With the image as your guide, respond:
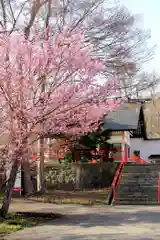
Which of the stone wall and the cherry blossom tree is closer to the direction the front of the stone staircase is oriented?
the cherry blossom tree

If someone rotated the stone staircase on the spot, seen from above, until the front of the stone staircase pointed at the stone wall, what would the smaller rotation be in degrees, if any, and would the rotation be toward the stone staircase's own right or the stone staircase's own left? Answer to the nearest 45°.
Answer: approximately 135° to the stone staircase's own right

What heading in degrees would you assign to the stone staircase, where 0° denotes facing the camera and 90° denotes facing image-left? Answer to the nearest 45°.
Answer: approximately 0°
